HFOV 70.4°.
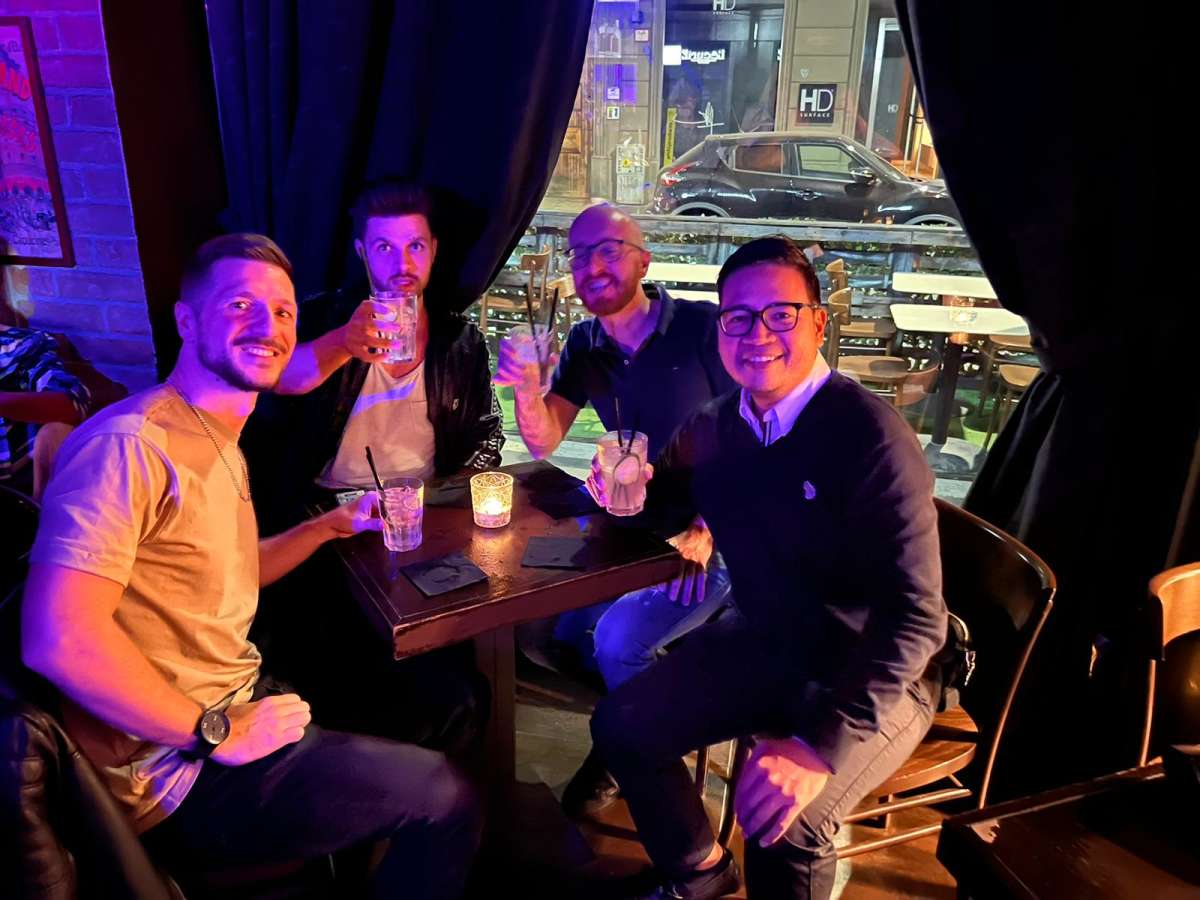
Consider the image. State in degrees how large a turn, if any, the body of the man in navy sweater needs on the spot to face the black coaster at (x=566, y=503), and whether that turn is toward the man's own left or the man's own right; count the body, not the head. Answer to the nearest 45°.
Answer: approximately 90° to the man's own right

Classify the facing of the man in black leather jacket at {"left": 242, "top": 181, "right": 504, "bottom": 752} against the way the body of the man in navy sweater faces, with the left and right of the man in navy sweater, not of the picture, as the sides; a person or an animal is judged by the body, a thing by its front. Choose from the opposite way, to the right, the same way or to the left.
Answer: to the left

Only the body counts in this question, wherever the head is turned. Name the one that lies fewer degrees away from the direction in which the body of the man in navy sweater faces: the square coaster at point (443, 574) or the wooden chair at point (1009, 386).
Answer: the square coaster

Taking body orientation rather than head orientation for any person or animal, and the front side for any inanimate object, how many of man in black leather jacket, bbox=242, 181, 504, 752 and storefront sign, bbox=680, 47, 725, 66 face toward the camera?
2

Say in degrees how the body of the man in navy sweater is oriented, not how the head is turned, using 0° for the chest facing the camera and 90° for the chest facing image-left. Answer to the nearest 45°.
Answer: approximately 45°

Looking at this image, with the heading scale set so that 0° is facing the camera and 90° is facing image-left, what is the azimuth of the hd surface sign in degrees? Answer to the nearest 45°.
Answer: approximately 0°

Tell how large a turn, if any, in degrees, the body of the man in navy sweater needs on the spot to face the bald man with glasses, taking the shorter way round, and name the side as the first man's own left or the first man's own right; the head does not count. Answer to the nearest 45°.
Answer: approximately 90° to the first man's own right
